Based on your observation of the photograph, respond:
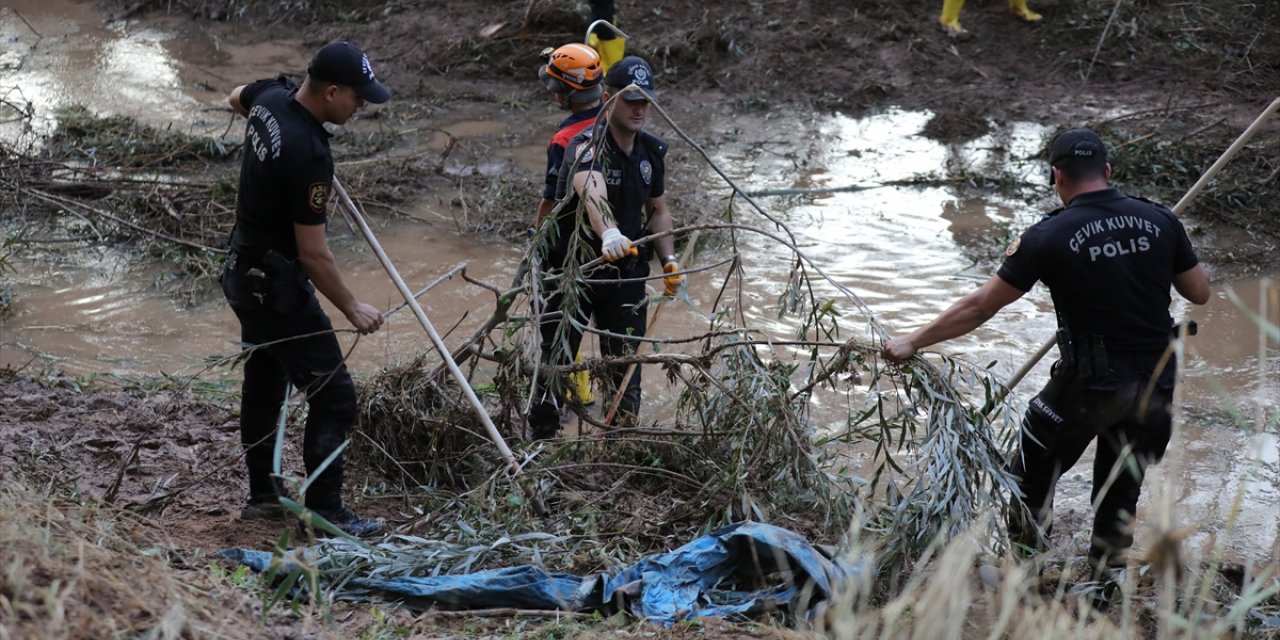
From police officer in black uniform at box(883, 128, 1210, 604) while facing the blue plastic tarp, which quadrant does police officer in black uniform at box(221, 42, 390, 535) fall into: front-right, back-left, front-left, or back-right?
front-right

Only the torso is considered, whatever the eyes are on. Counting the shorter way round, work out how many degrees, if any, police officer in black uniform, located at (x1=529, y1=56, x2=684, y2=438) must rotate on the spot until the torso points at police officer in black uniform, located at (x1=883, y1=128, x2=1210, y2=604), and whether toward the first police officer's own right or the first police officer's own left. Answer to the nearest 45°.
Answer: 0° — they already face them

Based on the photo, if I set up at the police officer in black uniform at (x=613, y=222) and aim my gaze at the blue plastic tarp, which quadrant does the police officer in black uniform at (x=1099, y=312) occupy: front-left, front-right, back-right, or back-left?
front-left

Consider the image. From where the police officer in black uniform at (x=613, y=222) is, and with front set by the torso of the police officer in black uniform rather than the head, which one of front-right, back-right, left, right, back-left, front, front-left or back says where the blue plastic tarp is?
front-right

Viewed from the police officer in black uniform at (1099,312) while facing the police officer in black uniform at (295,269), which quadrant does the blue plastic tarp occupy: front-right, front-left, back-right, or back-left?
front-left

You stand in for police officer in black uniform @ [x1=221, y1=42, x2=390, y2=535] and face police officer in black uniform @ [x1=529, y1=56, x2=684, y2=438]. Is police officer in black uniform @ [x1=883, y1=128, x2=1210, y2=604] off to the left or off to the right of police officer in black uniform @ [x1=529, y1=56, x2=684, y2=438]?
right

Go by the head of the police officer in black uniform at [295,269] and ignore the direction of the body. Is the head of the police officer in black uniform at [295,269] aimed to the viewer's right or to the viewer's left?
to the viewer's right

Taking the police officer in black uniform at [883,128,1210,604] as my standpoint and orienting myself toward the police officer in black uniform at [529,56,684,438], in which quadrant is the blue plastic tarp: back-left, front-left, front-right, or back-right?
front-left

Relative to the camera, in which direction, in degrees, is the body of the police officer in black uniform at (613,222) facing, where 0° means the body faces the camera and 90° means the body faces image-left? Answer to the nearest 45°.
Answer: approximately 315°

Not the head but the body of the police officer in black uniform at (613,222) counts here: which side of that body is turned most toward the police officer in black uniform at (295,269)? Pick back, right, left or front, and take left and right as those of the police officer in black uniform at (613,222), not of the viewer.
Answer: right
